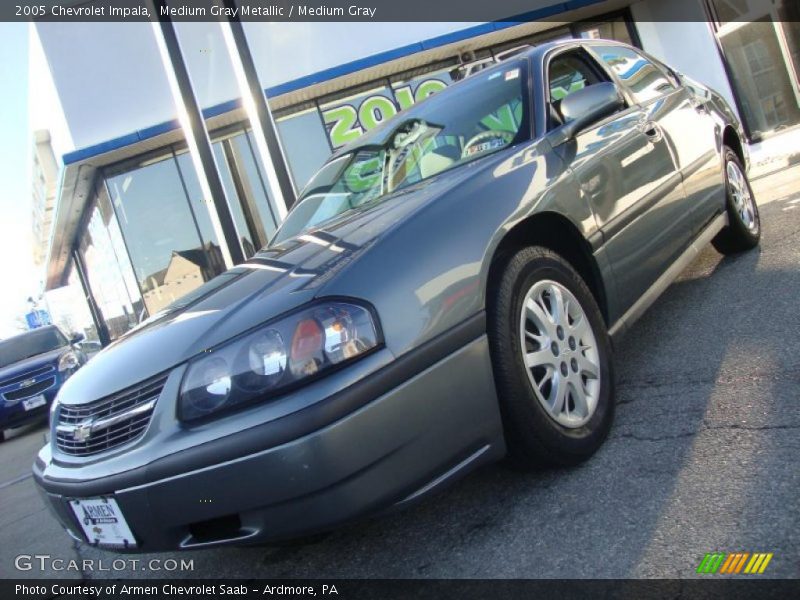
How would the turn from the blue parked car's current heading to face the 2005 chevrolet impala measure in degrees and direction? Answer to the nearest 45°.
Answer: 0° — it already faces it

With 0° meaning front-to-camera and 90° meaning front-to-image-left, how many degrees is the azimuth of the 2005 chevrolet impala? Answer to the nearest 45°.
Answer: approximately 45°

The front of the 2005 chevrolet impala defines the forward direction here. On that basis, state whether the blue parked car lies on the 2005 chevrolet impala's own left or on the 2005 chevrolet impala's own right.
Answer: on the 2005 chevrolet impala's own right

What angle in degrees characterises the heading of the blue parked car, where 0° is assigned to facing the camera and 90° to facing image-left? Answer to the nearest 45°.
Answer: approximately 0°

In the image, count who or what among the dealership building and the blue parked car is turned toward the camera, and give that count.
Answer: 2

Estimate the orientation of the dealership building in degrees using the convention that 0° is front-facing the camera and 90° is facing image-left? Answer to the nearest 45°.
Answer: approximately 0°

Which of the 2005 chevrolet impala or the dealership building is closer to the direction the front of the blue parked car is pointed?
the 2005 chevrolet impala

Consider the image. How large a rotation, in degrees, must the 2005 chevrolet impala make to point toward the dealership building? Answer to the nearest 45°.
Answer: approximately 135° to its right
